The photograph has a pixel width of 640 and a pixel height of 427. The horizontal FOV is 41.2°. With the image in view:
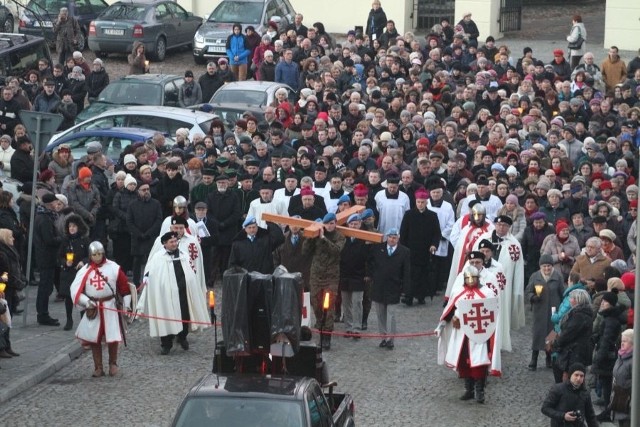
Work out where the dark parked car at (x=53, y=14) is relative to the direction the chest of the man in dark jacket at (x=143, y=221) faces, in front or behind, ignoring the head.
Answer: behind

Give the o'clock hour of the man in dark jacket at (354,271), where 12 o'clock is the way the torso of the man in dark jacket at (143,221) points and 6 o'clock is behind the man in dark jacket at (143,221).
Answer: the man in dark jacket at (354,271) is roughly at 10 o'clock from the man in dark jacket at (143,221).

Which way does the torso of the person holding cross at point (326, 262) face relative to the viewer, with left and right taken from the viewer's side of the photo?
facing the viewer

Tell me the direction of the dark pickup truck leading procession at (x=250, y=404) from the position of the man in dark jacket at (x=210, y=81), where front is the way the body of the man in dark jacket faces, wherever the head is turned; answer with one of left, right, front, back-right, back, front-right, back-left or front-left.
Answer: front

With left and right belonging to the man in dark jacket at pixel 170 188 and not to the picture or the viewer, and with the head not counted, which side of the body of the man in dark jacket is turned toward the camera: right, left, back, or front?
front

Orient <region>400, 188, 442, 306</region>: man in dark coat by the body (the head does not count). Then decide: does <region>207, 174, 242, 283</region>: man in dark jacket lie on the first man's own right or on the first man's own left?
on the first man's own right

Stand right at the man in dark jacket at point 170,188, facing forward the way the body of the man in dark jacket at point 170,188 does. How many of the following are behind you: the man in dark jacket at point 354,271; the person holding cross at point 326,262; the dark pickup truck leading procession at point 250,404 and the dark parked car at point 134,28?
1

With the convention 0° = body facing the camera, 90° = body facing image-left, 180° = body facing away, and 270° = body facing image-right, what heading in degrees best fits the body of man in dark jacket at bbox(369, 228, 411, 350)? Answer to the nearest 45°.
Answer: approximately 0°

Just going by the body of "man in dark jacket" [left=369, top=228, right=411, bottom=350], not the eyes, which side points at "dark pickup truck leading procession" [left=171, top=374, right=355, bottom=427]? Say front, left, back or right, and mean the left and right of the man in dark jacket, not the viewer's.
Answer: front

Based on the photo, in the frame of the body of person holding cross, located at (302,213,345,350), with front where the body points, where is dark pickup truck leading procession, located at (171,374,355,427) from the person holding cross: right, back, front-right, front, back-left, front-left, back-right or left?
front

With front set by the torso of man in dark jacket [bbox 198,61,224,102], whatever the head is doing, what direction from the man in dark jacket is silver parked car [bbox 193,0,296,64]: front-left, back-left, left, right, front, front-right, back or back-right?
back

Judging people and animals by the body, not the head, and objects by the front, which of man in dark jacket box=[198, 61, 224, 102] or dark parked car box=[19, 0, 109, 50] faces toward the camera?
the man in dark jacket
